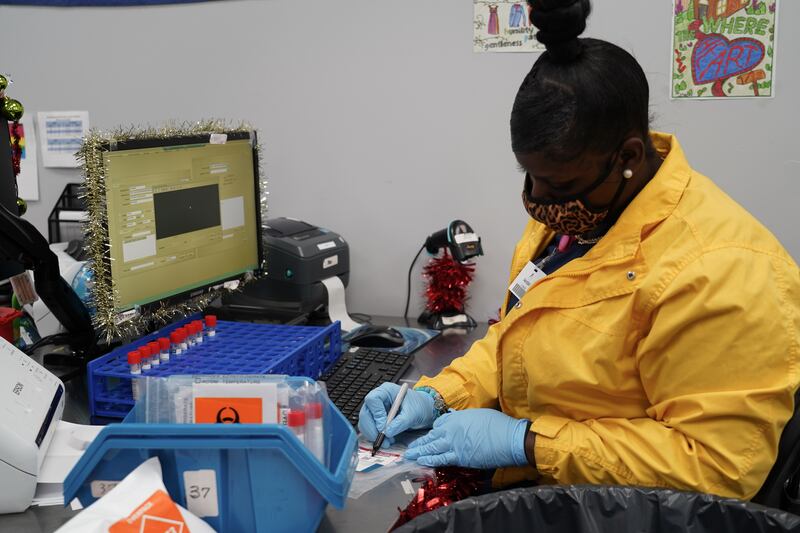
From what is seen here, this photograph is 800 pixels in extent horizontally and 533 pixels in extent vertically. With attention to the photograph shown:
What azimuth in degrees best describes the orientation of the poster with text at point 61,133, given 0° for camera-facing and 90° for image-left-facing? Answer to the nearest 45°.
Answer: approximately 0°

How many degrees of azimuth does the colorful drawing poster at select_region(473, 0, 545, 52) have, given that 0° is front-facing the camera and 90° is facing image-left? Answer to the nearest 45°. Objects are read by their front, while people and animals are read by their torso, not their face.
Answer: approximately 0°

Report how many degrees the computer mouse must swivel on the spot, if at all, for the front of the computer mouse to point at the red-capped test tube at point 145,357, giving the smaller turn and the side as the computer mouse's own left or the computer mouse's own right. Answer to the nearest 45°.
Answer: approximately 45° to the computer mouse's own left
